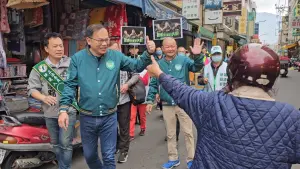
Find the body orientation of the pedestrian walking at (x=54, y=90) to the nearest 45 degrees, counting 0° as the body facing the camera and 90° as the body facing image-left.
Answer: approximately 315°

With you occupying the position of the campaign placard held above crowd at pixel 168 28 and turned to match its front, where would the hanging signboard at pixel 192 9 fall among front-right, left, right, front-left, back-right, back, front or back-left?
back

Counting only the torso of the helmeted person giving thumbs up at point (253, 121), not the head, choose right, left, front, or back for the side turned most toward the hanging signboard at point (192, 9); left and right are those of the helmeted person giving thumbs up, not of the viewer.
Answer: front

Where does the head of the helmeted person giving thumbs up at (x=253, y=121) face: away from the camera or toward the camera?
away from the camera

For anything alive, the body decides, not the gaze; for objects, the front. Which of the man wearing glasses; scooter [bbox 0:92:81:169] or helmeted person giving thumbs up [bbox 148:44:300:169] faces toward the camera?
the man wearing glasses

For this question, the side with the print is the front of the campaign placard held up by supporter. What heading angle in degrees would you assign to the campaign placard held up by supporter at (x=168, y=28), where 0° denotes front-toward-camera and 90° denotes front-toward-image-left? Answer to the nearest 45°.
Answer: approximately 0°

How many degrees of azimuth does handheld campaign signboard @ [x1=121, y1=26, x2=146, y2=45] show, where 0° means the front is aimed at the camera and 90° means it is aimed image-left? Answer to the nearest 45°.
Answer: approximately 0°

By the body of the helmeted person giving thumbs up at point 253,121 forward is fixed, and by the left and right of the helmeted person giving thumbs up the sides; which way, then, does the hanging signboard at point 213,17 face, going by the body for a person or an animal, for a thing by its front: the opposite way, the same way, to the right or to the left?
the opposite way

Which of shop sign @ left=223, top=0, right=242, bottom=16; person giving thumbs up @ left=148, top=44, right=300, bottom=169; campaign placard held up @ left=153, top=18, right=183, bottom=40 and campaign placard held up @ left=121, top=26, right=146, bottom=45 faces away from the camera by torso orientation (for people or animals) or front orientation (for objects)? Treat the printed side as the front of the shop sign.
the person giving thumbs up

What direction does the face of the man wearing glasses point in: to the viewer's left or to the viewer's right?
to the viewer's right
